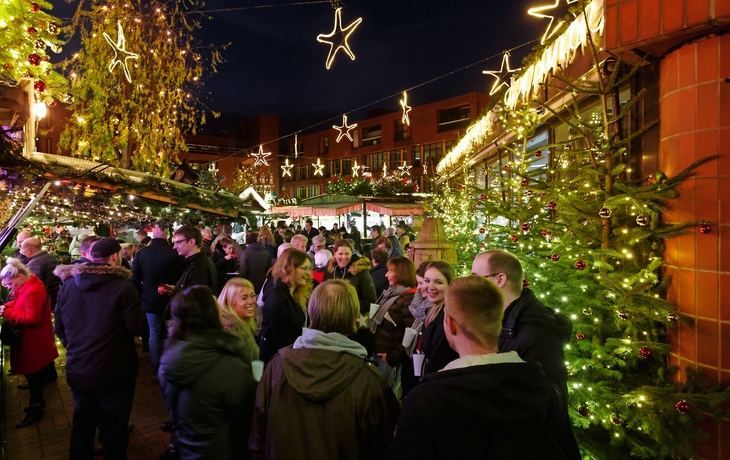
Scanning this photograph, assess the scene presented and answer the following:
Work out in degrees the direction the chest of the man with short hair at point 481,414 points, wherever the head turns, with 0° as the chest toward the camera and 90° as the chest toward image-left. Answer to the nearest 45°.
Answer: approximately 180°

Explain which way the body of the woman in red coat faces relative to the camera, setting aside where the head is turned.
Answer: to the viewer's left

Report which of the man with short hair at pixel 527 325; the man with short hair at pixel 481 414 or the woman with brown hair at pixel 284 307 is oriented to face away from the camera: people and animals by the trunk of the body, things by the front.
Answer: the man with short hair at pixel 481 414

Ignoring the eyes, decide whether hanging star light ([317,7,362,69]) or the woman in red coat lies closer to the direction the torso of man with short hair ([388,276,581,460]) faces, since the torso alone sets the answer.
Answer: the hanging star light

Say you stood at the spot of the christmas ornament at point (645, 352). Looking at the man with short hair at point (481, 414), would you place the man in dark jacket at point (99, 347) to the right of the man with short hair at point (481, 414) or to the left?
right

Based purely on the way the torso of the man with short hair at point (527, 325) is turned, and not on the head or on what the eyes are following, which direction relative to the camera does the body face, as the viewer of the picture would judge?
to the viewer's left

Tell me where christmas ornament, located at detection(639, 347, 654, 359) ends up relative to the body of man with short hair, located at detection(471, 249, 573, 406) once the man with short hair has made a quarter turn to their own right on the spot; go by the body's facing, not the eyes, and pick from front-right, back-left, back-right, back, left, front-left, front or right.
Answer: front-right

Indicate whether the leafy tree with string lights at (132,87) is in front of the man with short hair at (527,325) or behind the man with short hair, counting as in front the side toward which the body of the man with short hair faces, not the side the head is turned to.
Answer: in front

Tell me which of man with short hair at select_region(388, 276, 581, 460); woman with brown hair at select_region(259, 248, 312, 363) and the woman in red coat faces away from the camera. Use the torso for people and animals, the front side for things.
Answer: the man with short hair

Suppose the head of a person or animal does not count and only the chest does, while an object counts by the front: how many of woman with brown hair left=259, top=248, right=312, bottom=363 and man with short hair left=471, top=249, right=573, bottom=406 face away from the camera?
0
